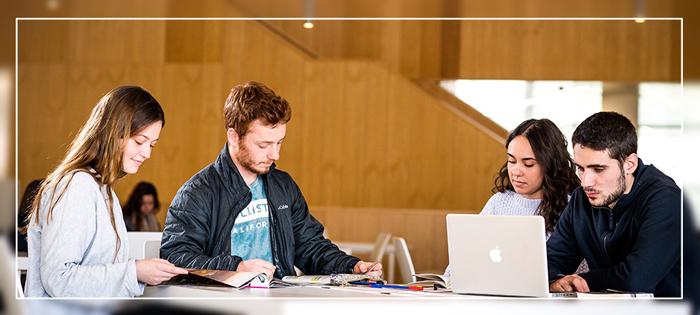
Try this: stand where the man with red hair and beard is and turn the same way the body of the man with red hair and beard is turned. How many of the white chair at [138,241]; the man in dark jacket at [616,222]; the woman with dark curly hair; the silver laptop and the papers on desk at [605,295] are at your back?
1

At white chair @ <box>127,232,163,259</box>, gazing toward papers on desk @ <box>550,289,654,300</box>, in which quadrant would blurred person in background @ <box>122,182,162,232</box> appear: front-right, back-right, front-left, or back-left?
back-left

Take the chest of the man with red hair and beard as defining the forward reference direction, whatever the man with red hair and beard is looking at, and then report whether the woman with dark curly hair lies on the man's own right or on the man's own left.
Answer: on the man's own left

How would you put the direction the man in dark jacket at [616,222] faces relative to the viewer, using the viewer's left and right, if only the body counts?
facing the viewer and to the left of the viewer

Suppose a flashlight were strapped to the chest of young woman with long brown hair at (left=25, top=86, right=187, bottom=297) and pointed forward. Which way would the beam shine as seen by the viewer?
to the viewer's right

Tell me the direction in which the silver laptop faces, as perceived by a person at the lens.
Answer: facing away from the viewer

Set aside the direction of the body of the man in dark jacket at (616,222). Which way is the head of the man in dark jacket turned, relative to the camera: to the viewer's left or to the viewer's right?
to the viewer's left

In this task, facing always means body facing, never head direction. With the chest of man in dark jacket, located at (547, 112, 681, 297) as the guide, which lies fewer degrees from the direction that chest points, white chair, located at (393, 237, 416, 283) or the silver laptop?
the silver laptop

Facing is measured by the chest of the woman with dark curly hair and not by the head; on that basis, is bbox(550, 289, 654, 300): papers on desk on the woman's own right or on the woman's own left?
on the woman's own left

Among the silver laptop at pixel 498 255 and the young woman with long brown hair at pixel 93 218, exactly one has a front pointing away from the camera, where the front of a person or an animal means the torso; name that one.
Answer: the silver laptop

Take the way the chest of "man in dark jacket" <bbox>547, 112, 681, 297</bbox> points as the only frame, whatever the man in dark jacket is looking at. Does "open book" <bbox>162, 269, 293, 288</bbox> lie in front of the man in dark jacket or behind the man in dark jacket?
in front
